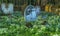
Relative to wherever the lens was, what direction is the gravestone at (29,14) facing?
facing the viewer
